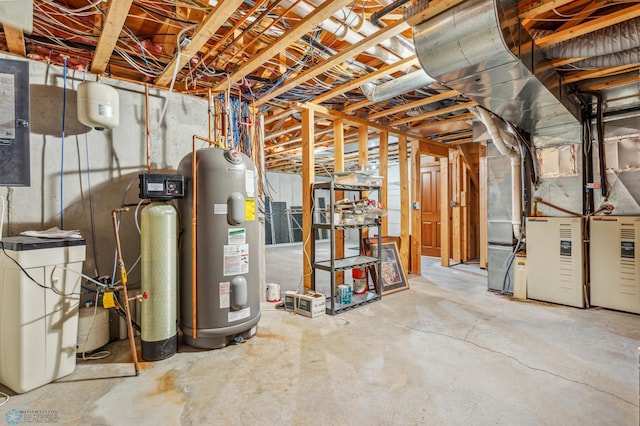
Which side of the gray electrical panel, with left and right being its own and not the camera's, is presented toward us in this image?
front

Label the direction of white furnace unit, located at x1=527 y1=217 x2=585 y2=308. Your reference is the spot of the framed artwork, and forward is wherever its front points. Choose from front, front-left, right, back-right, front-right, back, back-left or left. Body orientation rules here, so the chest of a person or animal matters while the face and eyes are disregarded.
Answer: front-left

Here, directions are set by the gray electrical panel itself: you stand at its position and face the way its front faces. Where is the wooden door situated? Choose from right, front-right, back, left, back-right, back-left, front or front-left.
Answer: left

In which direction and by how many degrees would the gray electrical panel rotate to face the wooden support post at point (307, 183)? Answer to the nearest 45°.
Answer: approximately 90° to its left

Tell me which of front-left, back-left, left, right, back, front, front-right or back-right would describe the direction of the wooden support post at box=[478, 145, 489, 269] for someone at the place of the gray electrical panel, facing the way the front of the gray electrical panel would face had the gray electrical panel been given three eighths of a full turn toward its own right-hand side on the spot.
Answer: back-right

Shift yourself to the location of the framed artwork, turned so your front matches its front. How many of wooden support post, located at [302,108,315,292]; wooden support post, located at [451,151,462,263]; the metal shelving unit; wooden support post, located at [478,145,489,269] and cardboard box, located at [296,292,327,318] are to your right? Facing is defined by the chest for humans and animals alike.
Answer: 3

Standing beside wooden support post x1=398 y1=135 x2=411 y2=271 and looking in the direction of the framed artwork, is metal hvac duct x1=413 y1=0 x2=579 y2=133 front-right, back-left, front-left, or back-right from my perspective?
front-left

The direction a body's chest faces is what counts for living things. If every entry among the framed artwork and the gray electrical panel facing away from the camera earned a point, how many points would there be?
0

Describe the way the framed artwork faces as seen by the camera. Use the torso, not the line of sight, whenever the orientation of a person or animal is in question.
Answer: facing the viewer and to the right of the viewer

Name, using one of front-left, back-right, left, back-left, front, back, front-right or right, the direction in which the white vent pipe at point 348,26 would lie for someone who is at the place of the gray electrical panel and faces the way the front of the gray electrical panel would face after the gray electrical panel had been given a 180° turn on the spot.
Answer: back-right

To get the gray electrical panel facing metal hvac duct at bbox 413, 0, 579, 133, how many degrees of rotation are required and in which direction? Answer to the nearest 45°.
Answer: approximately 45° to its left

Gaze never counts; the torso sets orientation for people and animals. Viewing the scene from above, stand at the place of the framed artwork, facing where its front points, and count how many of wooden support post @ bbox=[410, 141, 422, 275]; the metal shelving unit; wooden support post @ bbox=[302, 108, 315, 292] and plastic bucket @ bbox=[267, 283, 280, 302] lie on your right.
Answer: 3

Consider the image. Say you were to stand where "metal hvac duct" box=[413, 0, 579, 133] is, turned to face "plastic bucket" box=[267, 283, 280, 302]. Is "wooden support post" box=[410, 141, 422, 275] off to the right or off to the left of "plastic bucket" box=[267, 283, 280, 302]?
right

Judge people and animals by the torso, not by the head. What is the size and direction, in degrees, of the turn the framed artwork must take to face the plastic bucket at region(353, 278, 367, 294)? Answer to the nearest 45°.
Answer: approximately 90° to its right
